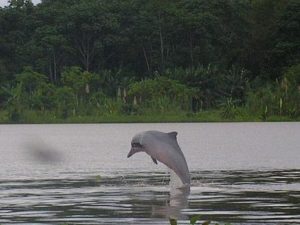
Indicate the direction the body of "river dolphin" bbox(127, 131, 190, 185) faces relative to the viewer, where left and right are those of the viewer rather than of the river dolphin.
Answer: facing to the left of the viewer
